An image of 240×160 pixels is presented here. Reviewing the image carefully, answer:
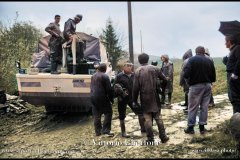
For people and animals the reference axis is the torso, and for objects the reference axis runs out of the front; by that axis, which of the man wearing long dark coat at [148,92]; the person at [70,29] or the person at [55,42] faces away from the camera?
the man wearing long dark coat

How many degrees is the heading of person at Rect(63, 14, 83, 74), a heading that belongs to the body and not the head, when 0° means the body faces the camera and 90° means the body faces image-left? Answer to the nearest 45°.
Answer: approximately 315°

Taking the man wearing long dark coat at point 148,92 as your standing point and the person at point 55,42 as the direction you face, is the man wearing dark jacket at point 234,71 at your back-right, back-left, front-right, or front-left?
back-right

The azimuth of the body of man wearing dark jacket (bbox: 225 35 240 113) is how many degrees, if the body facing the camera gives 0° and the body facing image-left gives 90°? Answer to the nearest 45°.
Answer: approximately 90°

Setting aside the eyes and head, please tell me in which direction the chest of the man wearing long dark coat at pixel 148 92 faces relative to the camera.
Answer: away from the camera

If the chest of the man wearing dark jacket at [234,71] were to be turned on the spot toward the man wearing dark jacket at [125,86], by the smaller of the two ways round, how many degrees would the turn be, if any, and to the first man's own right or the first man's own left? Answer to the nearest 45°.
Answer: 0° — they already face them
